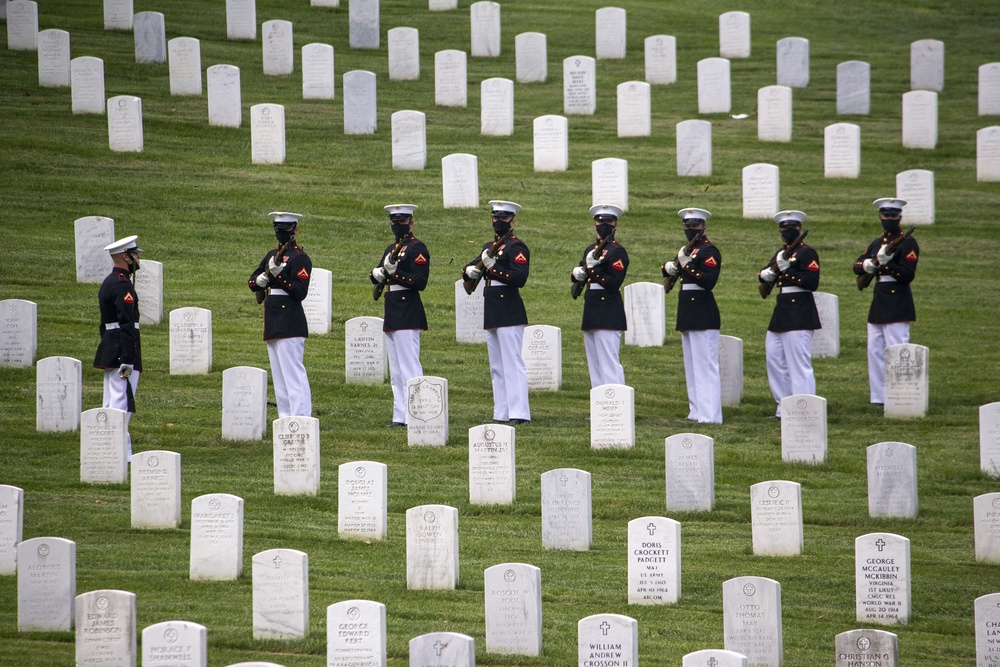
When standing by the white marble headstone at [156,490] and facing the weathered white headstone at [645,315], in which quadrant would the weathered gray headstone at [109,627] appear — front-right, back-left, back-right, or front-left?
back-right

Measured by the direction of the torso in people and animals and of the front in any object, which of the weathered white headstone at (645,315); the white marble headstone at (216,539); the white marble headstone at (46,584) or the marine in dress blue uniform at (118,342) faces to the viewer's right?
the marine in dress blue uniform

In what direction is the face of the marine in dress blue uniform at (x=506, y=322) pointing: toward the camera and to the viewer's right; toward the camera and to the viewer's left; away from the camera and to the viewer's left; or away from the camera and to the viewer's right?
toward the camera and to the viewer's left

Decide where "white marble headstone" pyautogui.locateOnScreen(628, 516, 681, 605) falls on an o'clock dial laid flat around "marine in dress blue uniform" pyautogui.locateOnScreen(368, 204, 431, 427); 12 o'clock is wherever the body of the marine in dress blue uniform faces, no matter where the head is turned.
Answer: The white marble headstone is roughly at 10 o'clock from the marine in dress blue uniform.

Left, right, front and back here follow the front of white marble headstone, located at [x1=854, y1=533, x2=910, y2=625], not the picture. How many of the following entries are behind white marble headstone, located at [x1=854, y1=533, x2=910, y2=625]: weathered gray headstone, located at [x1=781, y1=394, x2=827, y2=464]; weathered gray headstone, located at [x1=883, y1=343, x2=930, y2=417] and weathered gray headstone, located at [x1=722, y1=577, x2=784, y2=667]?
2

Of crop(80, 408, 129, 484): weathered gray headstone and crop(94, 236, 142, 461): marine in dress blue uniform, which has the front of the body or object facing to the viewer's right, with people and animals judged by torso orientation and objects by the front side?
the marine in dress blue uniform

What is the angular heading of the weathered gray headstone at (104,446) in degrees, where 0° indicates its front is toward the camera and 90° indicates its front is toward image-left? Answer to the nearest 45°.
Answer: approximately 0°

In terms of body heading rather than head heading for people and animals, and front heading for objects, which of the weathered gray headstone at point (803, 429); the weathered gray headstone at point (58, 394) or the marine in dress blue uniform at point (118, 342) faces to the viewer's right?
the marine in dress blue uniform

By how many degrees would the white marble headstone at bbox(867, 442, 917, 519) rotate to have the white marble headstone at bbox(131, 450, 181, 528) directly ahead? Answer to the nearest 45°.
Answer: approximately 90° to its right

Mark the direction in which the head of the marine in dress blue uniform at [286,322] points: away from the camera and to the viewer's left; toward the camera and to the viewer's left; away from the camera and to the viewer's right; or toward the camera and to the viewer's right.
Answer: toward the camera and to the viewer's left
